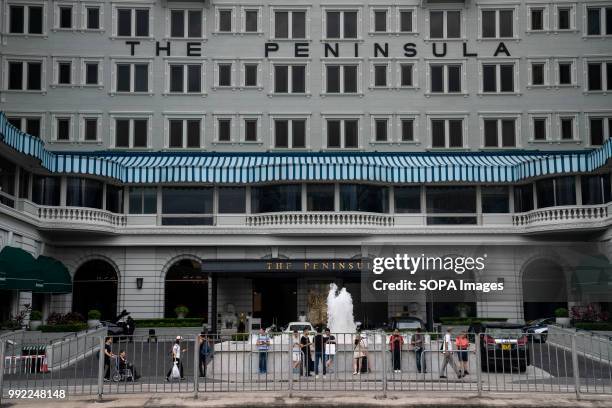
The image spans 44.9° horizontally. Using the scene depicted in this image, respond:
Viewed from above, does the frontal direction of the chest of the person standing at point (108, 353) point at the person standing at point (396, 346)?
yes

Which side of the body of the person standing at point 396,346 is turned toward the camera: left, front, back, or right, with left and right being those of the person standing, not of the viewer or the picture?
front

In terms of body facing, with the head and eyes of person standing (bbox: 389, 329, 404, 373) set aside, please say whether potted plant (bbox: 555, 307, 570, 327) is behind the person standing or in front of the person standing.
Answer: behind

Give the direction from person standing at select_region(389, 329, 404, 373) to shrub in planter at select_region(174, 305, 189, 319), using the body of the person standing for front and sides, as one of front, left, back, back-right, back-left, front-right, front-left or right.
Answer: back-right

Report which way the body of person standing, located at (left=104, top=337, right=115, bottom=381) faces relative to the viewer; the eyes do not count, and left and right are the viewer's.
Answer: facing to the right of the viewer

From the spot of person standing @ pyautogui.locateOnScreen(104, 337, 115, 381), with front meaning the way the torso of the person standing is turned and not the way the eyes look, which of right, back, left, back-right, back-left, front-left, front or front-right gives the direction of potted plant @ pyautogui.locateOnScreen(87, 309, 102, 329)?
left

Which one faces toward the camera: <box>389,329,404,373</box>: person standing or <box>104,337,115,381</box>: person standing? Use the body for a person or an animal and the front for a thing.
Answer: <box>389,329,404,373</box>: person standing

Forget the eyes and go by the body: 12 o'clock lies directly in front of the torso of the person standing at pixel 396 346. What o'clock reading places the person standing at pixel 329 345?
the person standing at pixel 329 345 is roughly at 2 o'clock from the person standing at pixel 396 346.

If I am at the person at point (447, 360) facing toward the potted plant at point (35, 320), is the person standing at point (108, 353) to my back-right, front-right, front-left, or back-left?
front-left

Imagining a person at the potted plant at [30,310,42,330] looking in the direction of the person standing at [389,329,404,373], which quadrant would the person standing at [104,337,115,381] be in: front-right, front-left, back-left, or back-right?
front-right

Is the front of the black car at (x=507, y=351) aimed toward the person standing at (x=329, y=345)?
no

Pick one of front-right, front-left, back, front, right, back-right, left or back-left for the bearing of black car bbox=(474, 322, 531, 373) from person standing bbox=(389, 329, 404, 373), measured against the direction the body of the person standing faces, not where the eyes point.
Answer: left
